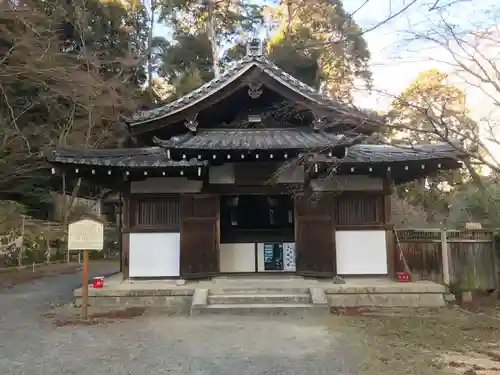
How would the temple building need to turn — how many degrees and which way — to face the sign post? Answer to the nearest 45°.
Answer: approximately 45° to its right

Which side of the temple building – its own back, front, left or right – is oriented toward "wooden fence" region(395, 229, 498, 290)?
left

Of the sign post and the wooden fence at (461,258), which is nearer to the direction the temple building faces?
the sign post

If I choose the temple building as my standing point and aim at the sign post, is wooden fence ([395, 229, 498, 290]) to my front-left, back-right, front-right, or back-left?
back-left

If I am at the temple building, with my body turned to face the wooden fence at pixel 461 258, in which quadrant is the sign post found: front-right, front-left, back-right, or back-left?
back-right

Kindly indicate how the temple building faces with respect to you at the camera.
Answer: facing the viewer
